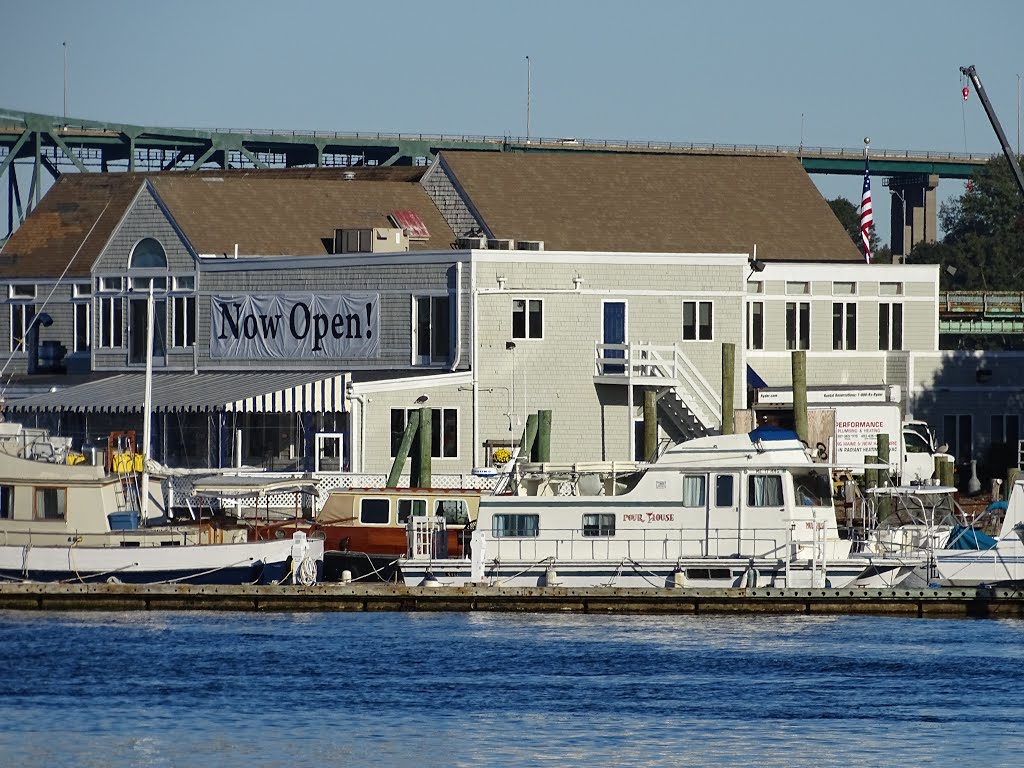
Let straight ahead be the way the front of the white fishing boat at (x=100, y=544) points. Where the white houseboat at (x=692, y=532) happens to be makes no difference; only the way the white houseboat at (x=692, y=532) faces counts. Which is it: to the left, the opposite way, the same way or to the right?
the same way

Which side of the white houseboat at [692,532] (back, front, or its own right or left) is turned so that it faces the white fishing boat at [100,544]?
back

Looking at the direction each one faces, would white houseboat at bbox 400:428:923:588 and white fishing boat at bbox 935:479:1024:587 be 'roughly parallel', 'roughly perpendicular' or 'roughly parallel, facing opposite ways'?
roughly parallel

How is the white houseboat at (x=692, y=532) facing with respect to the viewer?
to the viewer's right

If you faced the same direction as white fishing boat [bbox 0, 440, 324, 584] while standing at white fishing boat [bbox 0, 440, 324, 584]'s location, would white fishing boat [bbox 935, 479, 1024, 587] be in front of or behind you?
in front

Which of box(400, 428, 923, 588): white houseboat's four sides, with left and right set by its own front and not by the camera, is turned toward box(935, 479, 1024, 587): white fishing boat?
front

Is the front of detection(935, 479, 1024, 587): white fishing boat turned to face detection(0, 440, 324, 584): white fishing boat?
no

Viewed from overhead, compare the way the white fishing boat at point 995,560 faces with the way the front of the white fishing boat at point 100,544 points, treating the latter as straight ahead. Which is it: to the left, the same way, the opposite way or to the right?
the same way

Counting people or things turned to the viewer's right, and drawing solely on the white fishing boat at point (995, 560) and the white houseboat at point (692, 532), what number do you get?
2

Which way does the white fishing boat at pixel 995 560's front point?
to the viewer's right

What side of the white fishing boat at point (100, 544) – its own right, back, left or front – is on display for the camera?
right
